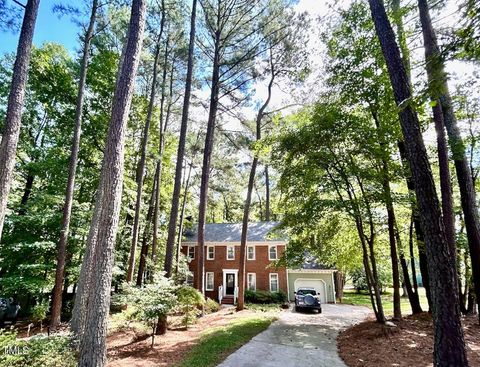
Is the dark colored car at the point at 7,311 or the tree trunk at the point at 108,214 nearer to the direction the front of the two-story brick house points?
the tree trunk

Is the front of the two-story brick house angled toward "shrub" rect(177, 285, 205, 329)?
yes

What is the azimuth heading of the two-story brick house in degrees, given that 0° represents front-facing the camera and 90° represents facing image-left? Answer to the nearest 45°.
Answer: approximately 0°

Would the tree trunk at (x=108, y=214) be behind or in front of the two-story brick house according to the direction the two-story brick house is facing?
in front

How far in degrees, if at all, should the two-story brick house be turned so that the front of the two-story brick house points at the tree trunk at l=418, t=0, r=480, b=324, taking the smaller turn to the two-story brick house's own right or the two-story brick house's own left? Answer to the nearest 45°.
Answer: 0° — it already faces it

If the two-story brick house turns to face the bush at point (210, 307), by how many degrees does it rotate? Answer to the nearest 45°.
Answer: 0° — it already faces it
